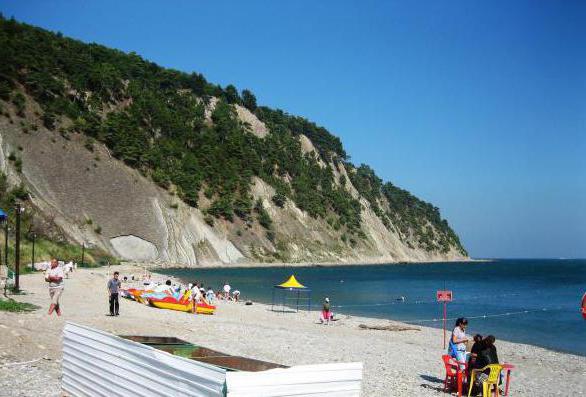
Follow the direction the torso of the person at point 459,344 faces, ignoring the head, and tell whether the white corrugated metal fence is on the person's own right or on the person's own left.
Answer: on the person's own right

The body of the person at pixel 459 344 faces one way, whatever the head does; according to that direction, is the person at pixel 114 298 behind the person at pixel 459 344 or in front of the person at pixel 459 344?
behind

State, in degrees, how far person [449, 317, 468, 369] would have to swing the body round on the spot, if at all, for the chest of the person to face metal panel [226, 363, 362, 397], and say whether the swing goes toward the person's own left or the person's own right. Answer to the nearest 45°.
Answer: approximately 90° to the person's own right

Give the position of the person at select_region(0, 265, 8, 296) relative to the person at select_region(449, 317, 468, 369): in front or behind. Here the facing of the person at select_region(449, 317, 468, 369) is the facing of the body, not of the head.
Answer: behind
